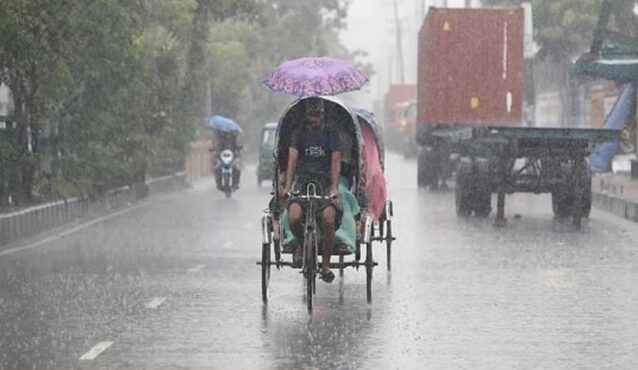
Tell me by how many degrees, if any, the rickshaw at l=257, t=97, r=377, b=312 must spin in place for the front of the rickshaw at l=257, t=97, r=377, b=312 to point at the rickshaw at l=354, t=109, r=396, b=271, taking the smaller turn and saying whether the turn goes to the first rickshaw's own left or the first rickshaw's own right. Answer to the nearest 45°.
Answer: approximately 180°

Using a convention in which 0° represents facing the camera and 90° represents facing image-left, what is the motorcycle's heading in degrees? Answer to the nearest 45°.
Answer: approximately 0°

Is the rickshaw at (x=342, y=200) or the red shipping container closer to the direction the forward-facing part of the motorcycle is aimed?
the rickshaw

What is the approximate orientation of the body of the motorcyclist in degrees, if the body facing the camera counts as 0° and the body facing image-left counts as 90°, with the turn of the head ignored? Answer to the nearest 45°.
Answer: approximately 0°

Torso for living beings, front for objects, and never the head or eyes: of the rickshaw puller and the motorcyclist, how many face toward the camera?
2
